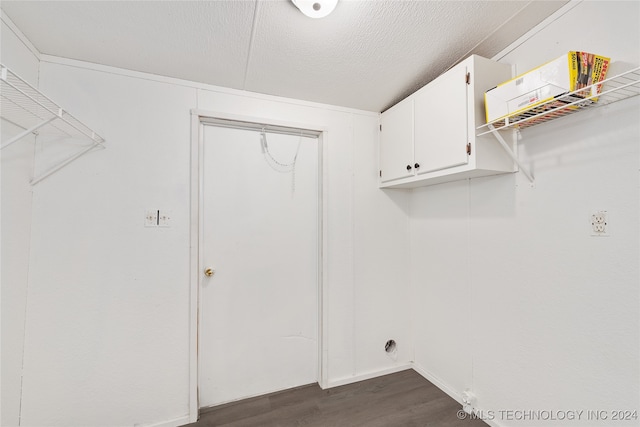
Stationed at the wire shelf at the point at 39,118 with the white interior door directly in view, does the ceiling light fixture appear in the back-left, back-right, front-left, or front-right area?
front-right

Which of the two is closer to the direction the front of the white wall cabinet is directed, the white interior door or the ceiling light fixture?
the ceiling light fixture

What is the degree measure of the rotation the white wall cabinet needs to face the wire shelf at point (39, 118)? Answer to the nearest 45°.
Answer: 0° — it already faces it

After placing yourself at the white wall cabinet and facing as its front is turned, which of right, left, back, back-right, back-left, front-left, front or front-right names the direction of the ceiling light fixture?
front

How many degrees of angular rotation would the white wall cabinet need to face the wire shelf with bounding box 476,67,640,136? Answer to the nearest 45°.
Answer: approximately 90° to its left

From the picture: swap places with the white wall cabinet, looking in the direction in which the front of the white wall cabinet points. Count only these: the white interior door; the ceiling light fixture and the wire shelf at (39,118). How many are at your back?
0

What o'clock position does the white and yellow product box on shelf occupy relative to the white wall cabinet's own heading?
The white and yellow product box on shelf is roughly at 9 o'clock from the white wall cabinet.

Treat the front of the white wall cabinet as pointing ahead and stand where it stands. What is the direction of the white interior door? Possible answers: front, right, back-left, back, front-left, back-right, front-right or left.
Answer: front-right

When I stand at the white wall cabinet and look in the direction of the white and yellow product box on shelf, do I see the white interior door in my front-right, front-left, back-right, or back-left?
back-right

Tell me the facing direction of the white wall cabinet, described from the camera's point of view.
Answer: facing the viewer and to the left of the viewer
